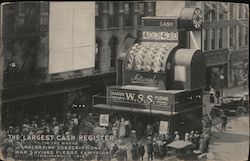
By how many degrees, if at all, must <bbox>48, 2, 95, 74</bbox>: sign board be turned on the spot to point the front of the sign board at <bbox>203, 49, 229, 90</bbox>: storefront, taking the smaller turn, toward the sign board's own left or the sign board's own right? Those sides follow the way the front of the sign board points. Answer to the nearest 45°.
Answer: approximately 45° to the sign board's own left

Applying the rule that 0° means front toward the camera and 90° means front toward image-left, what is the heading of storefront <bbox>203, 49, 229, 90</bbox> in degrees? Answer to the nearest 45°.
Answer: approximately 45°

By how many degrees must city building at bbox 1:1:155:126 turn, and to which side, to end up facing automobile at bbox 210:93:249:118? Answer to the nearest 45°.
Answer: approximately 45° to its left

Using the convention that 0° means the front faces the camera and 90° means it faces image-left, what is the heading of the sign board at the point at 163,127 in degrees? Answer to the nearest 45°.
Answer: approximately 0°

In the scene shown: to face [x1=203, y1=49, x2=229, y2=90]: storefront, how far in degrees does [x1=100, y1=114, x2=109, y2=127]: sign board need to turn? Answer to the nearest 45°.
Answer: approximately 90° to its left

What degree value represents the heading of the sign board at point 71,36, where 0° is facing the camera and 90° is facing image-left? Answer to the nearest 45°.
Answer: approximately 315°
